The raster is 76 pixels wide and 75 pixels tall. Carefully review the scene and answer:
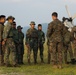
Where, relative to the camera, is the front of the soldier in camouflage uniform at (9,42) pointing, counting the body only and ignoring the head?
to the viewer's right

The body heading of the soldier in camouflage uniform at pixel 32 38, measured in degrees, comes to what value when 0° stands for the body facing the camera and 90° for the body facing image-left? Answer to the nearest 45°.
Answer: approximately 0°

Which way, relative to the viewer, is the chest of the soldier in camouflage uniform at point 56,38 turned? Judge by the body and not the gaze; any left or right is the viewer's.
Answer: facing away from the viewer and to the left of the viewer

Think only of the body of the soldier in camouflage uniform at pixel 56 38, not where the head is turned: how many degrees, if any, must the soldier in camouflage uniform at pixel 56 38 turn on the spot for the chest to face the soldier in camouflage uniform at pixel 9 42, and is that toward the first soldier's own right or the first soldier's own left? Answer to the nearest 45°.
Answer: approximately 45° to the first soldier's own left
